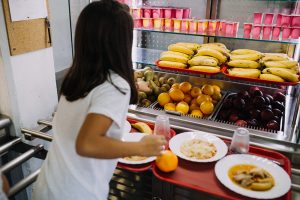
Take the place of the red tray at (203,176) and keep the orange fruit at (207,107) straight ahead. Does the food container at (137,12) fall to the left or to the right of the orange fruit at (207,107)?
left

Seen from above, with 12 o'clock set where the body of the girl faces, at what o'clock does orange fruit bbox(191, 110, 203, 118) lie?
The orange fruit is roughly at 12 o'clock from the girl.

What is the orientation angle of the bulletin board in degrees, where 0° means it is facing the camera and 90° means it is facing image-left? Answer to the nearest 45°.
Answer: approximately 315°

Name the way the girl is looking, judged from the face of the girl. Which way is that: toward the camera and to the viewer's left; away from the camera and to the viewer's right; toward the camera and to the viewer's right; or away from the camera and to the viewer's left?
away from the camera and to the viewer's right

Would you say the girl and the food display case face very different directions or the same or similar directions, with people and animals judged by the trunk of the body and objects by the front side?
very different directions

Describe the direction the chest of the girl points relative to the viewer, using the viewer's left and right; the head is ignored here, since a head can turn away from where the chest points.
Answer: facing away from the viewer and to the right of the viewer
